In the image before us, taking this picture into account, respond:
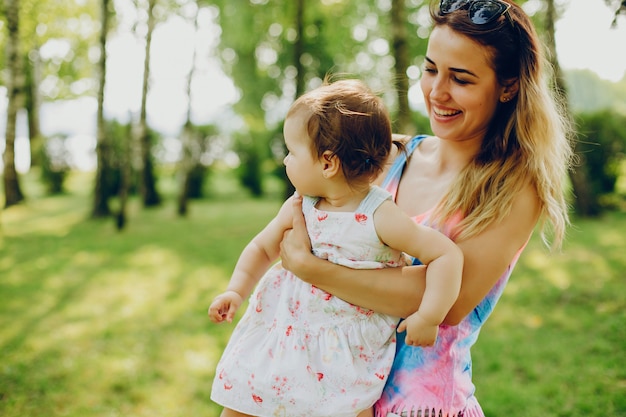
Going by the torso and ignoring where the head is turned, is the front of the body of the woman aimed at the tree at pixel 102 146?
no

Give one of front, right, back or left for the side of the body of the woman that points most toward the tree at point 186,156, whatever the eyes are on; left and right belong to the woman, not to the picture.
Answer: right

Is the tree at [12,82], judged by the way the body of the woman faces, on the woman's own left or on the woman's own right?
on the woman's own right

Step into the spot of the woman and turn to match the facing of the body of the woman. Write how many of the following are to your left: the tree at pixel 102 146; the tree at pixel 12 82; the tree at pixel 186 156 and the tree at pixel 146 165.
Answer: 0

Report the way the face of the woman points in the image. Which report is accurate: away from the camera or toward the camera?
toward the camera

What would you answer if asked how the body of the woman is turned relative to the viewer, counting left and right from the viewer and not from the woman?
facing the viewer and to the left of the viewer

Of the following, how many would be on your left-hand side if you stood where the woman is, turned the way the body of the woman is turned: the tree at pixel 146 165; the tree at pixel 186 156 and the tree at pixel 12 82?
0

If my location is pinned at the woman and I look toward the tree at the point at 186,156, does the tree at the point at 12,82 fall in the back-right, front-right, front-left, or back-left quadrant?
front-left

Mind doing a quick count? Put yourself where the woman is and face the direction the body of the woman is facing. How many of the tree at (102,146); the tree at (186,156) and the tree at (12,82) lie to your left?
0
